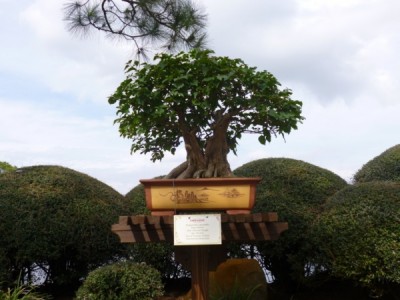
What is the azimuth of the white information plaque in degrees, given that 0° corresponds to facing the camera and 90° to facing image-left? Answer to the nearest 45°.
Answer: approximately 0°

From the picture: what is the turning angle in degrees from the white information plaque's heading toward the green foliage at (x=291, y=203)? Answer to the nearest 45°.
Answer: approximately 135° to its left

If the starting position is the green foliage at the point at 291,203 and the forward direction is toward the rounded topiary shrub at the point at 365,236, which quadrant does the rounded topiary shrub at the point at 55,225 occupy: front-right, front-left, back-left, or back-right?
back-right

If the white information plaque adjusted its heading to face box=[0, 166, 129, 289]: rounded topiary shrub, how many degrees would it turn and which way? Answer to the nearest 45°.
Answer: approximately 135° to its right

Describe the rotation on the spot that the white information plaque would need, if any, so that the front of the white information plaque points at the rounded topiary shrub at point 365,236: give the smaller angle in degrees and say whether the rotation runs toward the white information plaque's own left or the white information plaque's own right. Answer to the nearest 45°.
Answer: approximately 135° to the white information plaque's own left

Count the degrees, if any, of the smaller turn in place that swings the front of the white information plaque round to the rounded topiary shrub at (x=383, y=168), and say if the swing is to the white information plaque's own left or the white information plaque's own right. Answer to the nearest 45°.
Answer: approximately 135° to the white information plaque's own left
